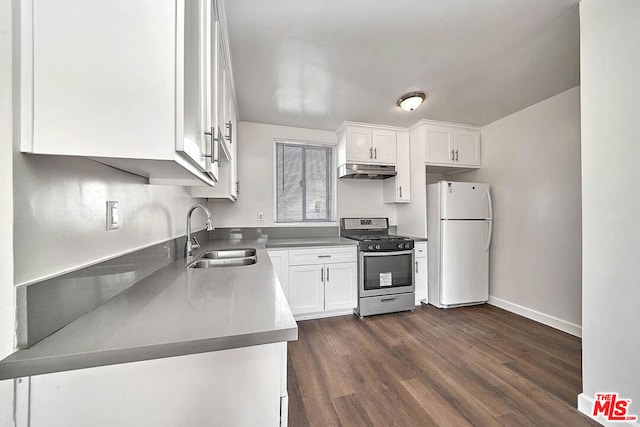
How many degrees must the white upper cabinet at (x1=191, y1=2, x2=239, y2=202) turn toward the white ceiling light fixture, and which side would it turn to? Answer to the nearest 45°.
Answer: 0° — it already faces it

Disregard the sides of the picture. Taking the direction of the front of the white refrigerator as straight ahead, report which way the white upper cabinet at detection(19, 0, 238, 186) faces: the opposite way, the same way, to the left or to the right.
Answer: to the left

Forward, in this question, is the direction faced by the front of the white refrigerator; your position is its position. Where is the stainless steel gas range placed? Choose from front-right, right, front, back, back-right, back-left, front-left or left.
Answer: right

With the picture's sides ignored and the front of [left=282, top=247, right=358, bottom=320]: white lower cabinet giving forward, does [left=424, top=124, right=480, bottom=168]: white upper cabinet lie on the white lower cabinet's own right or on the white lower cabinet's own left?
on the white lower cabinet's own left

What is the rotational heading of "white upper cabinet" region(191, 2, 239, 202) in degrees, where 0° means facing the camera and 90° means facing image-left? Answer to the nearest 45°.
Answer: approximately 270°

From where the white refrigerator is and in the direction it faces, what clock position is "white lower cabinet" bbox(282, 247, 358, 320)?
The white lower cabinet is roughly at 3 o'clock from the white refrigerator.

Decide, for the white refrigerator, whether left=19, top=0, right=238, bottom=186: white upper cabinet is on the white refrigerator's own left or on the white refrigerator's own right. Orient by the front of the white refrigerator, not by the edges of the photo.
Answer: on the white refrigerator's own right

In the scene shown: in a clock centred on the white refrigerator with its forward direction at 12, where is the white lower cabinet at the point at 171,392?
The white lower cabinet is roughly at 2 o'clock from the white refrigerator.

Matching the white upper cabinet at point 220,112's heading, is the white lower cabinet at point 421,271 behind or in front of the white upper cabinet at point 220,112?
in front

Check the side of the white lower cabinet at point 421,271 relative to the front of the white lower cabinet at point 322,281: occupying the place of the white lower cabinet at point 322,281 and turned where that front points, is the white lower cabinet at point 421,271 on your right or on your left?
on your left

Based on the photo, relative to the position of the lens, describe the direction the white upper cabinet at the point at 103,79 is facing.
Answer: facing to the right of the viewer

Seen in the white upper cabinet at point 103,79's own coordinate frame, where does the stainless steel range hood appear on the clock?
The stainless steel range hood is roughly at 11 o'clock from the white upper cabinet.

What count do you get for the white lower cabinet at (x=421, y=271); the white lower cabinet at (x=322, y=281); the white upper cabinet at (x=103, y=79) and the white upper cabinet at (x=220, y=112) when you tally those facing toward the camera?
2
